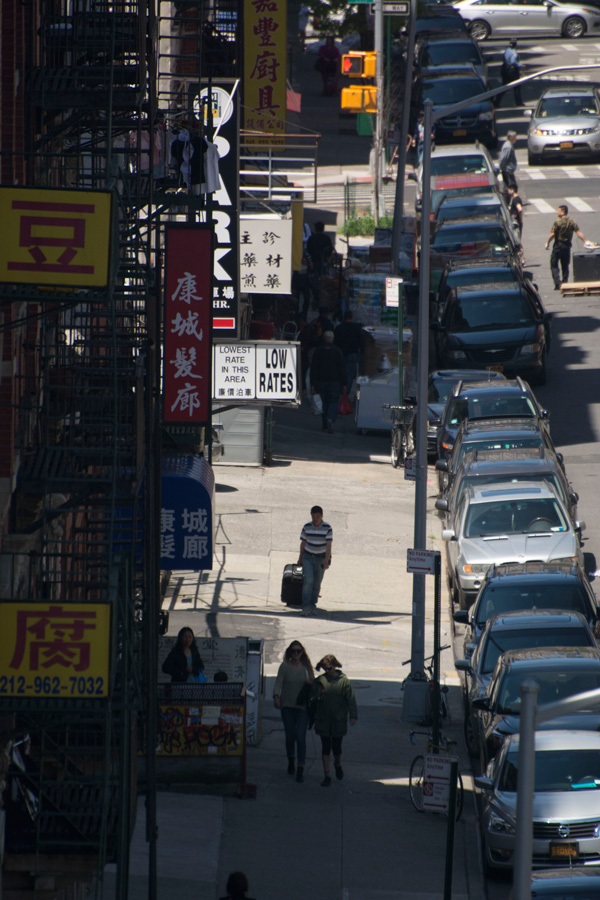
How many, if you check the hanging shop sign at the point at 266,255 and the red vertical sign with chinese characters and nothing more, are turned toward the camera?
2

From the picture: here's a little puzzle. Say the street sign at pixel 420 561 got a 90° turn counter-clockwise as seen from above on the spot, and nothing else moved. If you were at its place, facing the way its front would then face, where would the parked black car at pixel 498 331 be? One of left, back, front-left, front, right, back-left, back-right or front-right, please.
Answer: left

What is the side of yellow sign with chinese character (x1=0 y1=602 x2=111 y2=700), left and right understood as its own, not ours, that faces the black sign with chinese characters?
back

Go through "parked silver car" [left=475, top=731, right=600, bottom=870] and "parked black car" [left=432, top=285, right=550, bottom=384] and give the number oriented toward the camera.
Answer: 2

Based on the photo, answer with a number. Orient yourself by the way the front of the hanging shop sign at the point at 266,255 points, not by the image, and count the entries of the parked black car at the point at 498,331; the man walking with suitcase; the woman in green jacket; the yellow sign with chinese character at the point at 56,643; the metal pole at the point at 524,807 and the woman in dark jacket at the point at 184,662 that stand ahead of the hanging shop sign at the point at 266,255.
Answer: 5

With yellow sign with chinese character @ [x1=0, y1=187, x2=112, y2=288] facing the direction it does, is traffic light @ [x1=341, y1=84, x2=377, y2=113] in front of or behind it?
behind

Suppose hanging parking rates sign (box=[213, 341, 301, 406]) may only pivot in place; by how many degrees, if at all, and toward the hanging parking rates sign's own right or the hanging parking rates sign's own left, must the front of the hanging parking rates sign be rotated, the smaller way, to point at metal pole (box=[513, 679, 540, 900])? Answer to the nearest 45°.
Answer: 0° — it already faces it

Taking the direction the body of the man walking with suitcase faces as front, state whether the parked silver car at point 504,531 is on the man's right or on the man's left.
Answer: on the man's left

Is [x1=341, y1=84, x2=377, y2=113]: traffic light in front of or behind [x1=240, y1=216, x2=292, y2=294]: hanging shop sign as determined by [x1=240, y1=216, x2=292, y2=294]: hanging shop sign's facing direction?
behind

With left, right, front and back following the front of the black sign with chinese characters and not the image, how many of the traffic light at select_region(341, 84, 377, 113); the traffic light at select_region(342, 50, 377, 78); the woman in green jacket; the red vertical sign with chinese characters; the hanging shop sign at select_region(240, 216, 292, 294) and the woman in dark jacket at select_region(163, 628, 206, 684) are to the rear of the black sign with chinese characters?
3

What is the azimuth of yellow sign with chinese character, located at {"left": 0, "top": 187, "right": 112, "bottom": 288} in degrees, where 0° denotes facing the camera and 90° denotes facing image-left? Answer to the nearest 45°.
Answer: approximately 0°
